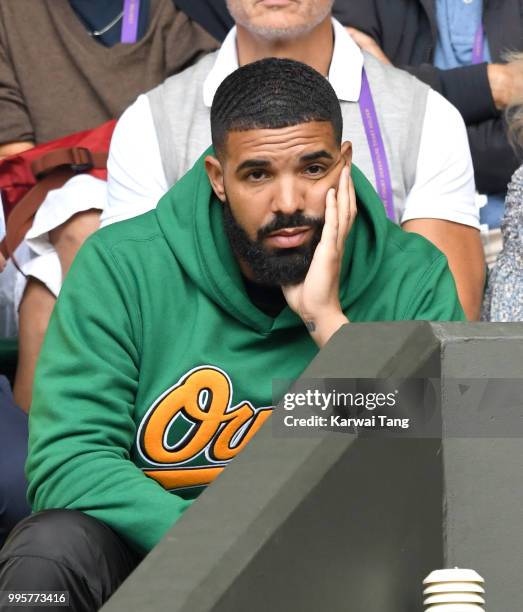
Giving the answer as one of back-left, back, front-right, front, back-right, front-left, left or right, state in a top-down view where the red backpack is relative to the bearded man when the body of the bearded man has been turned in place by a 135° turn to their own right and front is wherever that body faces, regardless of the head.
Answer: front

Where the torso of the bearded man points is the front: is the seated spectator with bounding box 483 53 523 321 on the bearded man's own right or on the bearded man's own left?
on the bearded man's own left

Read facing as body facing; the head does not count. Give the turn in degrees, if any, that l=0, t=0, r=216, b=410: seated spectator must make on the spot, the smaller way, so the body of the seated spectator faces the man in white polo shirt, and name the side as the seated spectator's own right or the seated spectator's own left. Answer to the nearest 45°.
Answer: approximately 45° to the seated spectator's own left
